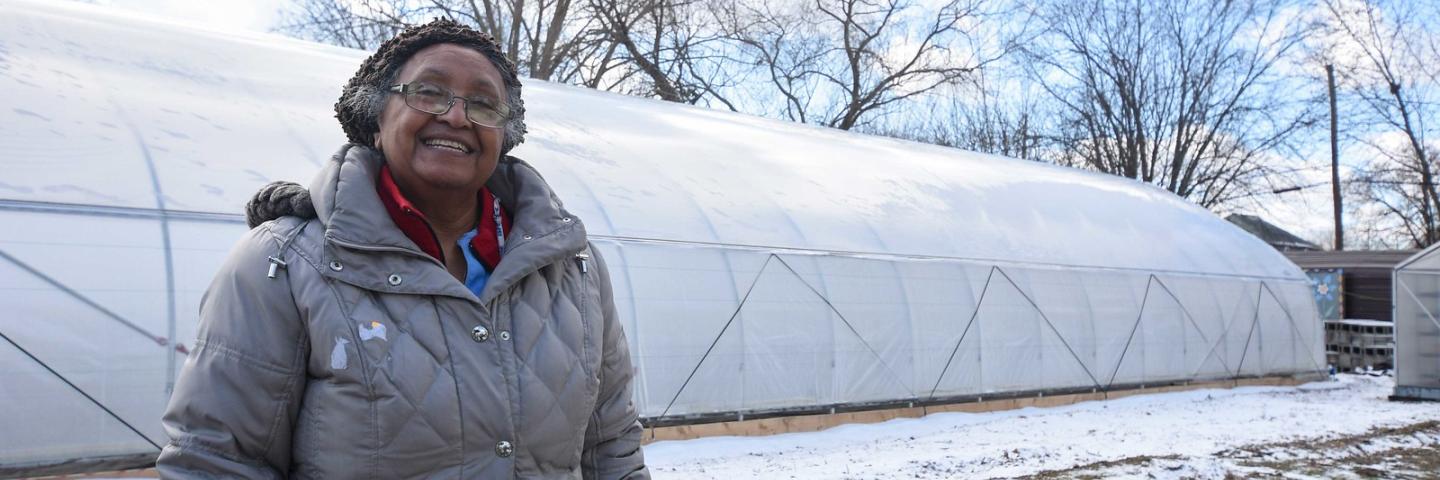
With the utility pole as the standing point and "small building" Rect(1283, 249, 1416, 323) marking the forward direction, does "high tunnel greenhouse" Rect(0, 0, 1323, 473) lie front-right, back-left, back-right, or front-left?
front-right

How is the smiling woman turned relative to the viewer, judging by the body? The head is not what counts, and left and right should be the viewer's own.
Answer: facing the viewer and to the right of the viewer

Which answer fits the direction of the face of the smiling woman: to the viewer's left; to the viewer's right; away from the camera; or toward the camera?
toward the camera

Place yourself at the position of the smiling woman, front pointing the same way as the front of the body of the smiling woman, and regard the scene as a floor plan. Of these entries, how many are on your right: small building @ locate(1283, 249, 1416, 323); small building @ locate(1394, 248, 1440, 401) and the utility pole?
0

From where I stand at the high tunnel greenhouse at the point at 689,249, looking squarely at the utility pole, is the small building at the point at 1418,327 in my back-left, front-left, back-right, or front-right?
front-right

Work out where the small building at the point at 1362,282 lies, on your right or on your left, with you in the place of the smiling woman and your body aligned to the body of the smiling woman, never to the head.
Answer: on your left

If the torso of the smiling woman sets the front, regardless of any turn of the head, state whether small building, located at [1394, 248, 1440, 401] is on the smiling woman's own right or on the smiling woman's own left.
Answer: on the smiling woman's own left
